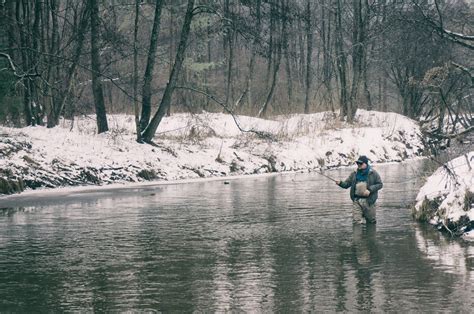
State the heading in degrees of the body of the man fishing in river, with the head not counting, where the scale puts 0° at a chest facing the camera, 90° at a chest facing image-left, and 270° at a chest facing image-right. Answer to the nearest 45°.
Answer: approximately 45°

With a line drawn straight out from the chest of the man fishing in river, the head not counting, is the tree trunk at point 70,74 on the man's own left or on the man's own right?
on the man's own right

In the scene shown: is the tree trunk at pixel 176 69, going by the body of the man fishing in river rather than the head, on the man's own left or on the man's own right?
on the man's own right

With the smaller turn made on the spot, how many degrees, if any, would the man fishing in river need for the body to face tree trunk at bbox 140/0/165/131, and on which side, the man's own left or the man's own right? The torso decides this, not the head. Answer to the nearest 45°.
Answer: approximately 90° to the man's own right
